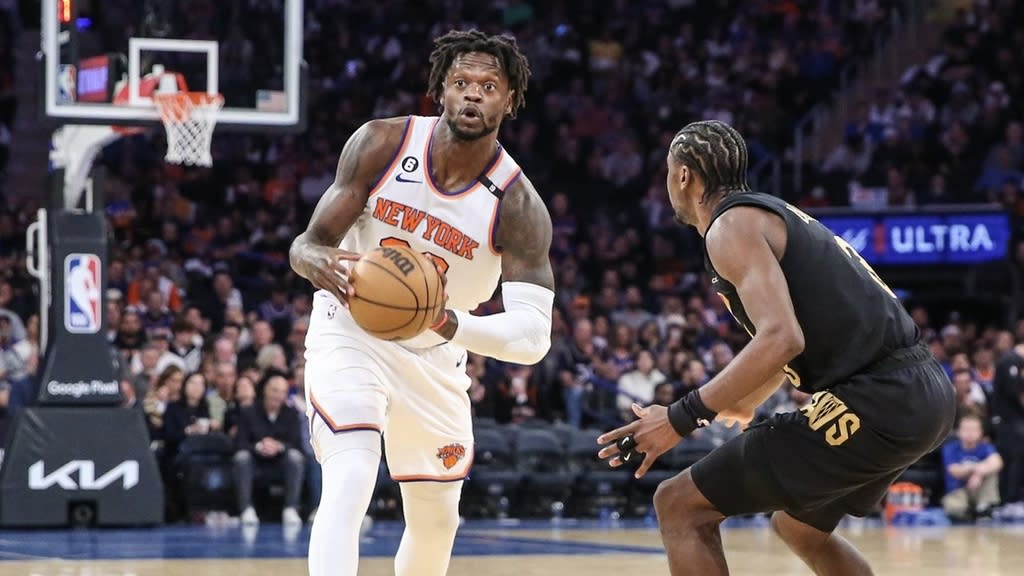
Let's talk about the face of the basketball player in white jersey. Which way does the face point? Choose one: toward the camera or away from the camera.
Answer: toward the camera

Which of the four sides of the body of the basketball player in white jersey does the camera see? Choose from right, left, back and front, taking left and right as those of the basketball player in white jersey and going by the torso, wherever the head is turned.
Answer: front

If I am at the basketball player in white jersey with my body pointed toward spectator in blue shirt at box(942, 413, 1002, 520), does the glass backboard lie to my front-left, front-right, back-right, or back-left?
front-left

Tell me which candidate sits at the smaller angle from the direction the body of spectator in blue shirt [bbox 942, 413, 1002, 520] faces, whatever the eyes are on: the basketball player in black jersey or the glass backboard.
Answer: the basketball player in black jersey

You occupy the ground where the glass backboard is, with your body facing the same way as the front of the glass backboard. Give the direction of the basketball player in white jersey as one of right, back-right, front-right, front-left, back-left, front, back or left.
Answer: front

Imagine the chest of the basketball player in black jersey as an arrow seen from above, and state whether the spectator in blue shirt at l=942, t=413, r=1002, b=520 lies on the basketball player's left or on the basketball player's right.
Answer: on the basketball player's right

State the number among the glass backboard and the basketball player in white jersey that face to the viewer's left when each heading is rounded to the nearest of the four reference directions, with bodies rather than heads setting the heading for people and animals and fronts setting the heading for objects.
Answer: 0

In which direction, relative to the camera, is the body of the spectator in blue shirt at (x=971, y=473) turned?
toward the camera

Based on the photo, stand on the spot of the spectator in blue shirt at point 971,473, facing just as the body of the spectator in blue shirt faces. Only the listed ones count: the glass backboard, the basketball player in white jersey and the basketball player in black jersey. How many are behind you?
0

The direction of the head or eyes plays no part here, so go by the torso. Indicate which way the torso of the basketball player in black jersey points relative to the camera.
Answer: to the viewer's left

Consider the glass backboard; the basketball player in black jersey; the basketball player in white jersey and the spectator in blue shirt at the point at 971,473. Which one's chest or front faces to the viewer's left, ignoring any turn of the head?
the basketball player in black jersey

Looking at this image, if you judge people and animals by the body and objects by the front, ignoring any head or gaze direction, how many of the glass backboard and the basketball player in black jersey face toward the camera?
1

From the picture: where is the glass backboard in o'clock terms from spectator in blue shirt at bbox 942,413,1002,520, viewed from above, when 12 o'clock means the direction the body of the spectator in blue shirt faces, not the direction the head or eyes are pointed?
The glass backboard is roughly at 2 o'clock from the spectator in blue shirt.

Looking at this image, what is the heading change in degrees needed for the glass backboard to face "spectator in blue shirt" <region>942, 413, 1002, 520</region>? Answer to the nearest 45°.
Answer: approximately 90° to its left

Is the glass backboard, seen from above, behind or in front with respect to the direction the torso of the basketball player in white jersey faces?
behind

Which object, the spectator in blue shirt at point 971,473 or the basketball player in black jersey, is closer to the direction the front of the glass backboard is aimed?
the basketball player in black jersey

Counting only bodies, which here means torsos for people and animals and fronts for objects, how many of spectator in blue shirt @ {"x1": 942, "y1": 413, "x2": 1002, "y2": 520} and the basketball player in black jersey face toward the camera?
1

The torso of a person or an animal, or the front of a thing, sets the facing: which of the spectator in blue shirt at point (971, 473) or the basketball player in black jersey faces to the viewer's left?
the basketball player in black jersey

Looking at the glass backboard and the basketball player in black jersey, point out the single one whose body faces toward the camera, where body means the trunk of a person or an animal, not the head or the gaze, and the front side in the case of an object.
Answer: the glass backboard

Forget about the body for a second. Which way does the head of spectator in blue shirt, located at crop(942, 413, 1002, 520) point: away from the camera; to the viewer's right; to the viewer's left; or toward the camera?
toward the camera
